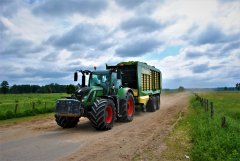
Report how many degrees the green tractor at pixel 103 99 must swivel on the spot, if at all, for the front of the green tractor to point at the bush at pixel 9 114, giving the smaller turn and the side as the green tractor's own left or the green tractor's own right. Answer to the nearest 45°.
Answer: approximately 90° to the green tractor's own right

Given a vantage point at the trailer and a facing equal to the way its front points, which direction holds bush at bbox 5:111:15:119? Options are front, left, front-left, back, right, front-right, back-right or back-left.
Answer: front-right

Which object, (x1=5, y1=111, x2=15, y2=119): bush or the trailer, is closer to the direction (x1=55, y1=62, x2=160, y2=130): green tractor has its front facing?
the bush

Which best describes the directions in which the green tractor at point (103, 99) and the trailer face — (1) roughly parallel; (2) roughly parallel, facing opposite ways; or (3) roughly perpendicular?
roughly parallel

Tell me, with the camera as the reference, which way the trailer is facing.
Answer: facing the viewer and to the left of the viewer

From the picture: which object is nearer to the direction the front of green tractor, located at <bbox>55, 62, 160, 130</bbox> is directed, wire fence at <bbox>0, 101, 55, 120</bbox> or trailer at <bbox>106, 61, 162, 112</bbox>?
the wire fence

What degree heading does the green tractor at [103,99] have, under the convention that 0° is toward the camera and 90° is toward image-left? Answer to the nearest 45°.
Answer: approximately 45°

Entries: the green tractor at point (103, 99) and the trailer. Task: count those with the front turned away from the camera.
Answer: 0
